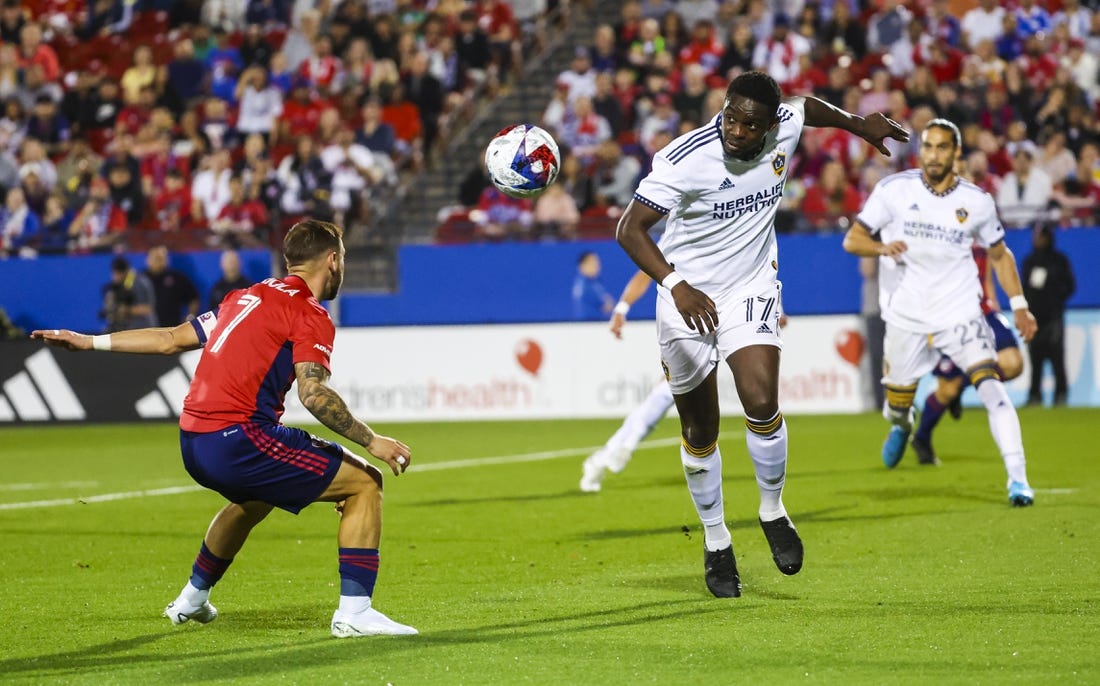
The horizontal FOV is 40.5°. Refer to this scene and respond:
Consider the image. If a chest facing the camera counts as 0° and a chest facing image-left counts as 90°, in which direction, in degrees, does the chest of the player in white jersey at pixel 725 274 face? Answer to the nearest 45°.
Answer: approximately 315°

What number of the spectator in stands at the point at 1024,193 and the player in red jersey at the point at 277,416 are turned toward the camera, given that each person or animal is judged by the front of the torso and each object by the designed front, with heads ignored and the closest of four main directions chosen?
1

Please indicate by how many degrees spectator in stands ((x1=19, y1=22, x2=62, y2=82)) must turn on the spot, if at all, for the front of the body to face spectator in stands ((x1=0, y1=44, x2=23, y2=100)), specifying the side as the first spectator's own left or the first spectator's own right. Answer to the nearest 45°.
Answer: approximately 45° to the first spectator's own right

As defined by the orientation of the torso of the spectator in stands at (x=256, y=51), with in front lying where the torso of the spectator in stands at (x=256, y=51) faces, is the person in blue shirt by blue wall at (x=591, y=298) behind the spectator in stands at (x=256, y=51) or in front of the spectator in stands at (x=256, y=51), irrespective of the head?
in front

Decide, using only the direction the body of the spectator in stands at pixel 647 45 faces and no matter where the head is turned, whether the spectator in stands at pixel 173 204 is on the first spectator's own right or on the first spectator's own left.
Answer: on the first spectator's own right

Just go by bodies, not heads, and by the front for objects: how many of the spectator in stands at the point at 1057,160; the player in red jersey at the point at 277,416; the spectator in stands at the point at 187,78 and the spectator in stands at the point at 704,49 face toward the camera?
3

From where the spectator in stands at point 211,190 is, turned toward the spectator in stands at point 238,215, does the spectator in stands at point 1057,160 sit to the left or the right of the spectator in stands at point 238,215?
left

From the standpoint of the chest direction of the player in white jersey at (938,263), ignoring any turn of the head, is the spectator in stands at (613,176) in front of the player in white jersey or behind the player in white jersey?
behind

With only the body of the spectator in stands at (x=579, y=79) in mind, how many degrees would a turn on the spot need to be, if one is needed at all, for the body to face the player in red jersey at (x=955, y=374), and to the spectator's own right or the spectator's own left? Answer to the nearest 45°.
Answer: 0° — they already face them

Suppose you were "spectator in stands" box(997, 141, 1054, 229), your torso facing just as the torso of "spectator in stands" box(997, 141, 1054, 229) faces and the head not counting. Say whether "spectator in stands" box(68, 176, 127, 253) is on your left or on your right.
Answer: on your right

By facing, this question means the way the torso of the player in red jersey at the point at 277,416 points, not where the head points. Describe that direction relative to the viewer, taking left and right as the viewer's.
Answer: facing away from the viewer and to the right of the viewer

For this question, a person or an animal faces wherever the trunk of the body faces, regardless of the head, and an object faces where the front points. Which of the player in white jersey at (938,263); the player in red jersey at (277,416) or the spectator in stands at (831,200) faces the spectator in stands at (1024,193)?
the player in red jersey

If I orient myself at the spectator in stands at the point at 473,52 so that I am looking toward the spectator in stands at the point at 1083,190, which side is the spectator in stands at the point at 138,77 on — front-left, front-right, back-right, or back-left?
back-right
